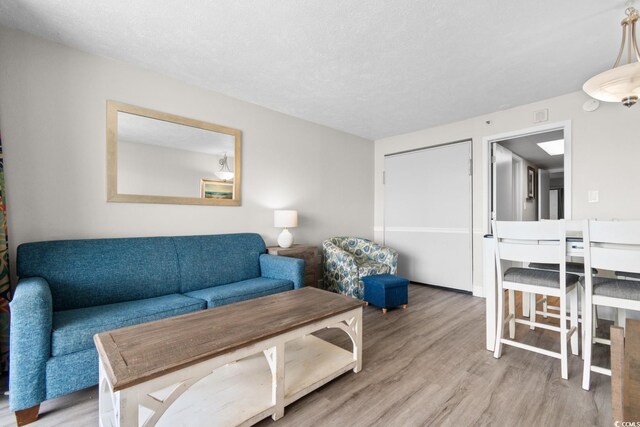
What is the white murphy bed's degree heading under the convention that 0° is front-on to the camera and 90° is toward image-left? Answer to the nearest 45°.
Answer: approximately 45°

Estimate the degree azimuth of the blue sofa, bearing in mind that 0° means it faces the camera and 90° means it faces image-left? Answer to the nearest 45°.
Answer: approximately 315°

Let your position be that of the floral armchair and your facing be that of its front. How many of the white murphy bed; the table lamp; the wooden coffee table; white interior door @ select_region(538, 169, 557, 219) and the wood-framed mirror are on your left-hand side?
2

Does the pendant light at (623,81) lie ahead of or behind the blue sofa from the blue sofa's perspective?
ahead

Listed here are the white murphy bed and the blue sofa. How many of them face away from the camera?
0

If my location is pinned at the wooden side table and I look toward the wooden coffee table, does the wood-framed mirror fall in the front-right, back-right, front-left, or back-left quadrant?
front-right

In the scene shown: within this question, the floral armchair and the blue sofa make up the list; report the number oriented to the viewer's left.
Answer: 0

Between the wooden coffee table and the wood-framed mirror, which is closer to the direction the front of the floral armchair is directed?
the wooden coffee table

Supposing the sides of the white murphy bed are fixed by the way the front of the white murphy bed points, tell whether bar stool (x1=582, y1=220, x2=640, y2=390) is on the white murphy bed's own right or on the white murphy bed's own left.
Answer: on the white murphy bed's own left

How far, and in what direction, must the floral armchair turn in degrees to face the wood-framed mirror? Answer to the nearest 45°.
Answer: approximately 90° to its right
